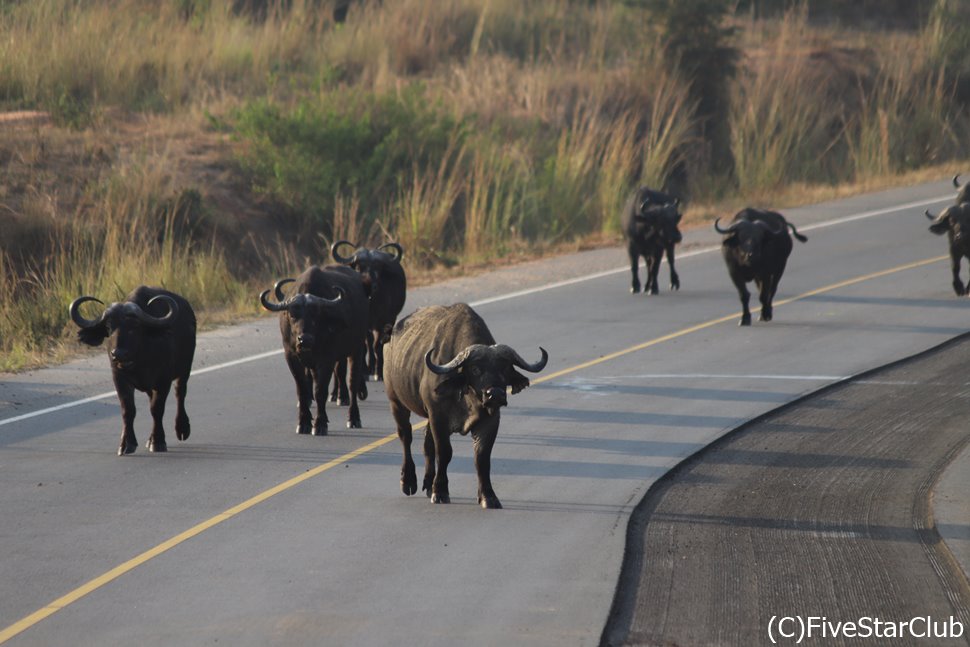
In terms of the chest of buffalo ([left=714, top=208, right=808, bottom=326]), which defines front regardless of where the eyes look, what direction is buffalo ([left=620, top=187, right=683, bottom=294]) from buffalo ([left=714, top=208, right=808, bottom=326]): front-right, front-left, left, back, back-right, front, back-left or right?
back-right

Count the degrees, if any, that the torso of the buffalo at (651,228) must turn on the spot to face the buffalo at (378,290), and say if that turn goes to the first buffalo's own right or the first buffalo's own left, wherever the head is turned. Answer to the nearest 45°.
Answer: approximately 45° to the first buffalo's own right

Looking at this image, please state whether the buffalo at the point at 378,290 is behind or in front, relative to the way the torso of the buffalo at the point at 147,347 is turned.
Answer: behind

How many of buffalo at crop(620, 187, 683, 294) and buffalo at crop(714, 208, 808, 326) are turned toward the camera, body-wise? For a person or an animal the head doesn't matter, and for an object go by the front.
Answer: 2

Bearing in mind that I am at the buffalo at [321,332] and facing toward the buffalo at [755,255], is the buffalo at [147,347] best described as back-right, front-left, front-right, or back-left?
back-left

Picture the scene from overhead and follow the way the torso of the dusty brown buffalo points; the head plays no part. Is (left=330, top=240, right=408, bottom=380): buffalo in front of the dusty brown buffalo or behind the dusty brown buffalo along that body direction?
behind

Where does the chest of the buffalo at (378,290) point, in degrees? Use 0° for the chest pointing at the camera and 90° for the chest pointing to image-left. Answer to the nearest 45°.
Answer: approximately 0°

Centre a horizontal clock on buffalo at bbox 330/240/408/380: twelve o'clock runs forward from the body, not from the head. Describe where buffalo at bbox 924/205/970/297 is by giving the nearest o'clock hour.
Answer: buffalo at bbox 924/205/970/297 is roughly at 8 o'clock from buffalo at bbox 330/240/408/380.

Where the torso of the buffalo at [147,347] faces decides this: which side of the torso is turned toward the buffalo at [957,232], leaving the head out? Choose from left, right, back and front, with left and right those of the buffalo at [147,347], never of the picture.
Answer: back

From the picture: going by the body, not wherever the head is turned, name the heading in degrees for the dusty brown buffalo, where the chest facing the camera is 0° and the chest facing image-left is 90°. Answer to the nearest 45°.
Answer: approximately 315°
